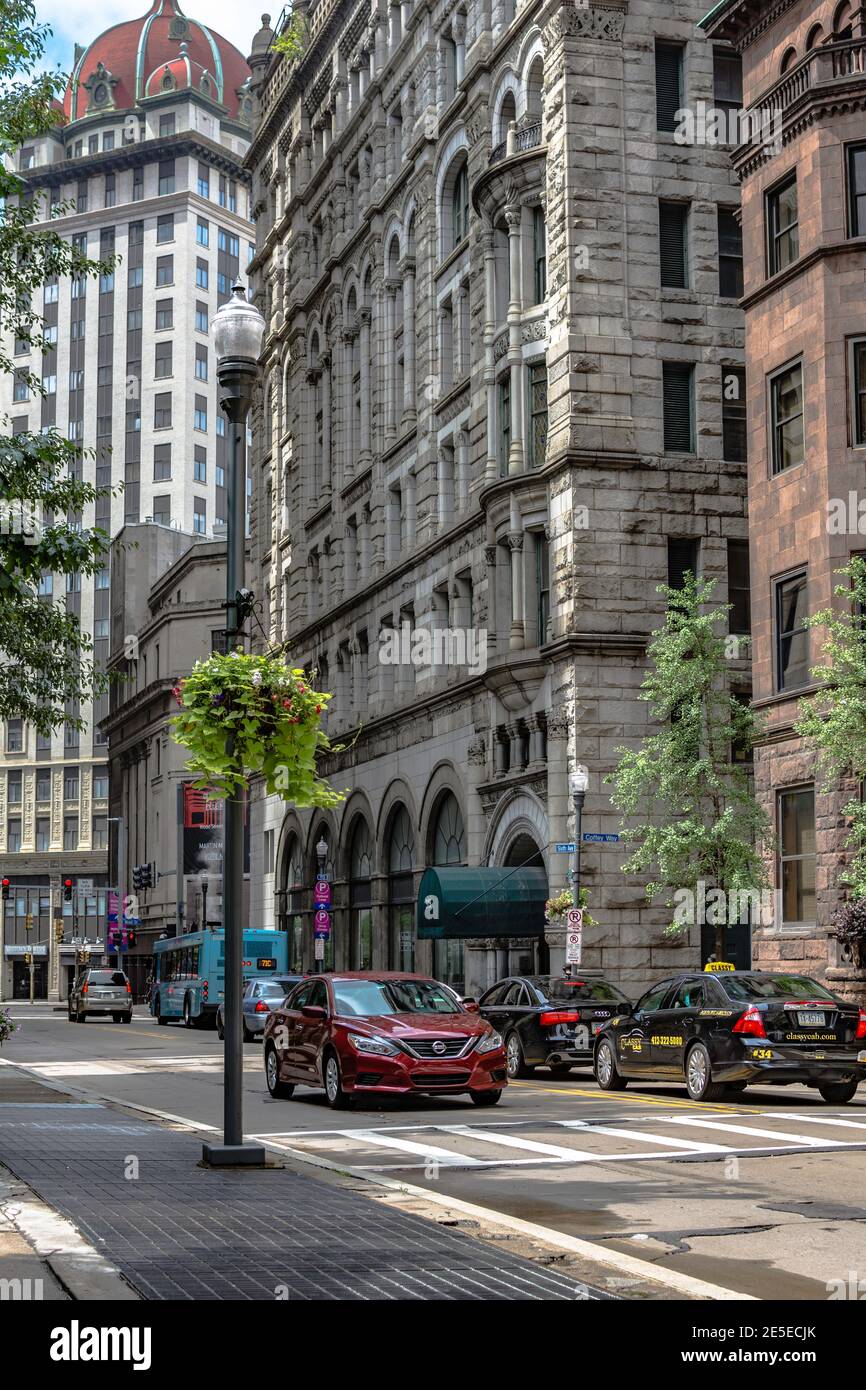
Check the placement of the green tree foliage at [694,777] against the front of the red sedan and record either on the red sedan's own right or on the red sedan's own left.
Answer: on the red sedan's own left

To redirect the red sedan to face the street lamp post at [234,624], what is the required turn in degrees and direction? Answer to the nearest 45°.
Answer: approximately 45° to its right

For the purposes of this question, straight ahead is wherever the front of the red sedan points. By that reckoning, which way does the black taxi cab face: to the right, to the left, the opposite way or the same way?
the opposite way

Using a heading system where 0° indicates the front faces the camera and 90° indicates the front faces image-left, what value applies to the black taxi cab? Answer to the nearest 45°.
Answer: approximately 135°

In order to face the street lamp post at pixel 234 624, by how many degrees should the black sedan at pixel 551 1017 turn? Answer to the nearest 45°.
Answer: approximately 135° to its left

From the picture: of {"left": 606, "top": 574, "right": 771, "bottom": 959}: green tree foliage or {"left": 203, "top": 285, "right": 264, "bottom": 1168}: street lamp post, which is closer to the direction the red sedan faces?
the street lamp post

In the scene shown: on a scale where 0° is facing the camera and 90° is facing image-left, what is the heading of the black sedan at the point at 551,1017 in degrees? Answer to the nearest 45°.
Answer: approximately 135°

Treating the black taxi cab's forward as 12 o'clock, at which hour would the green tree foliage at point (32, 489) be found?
The green tree foliage is roughly at 9 o'clock from the black taxi cab.

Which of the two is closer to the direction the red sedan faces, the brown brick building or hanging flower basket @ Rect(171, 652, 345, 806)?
the hanging flower basket

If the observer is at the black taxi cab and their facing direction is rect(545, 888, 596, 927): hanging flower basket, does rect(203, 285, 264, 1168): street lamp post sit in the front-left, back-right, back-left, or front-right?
back-left

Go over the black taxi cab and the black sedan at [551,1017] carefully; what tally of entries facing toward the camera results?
0
